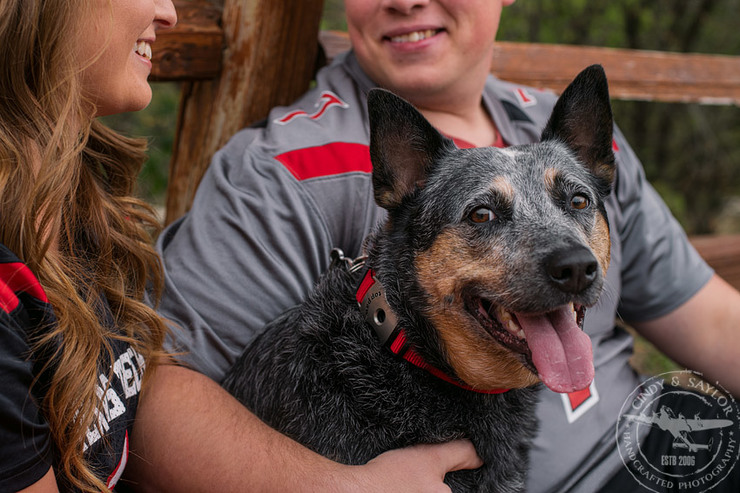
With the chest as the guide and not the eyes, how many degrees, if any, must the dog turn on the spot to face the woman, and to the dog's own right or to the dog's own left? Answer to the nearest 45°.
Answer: approximately 90° to the dog's own right

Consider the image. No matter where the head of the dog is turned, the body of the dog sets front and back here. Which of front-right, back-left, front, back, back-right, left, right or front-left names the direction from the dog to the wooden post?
back

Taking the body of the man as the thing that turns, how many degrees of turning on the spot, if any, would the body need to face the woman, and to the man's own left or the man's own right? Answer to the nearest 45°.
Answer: approximately 45° to the man's own right

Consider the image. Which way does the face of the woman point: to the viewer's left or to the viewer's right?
to the viewer's right

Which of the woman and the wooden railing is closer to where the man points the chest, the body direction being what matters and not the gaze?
the woman

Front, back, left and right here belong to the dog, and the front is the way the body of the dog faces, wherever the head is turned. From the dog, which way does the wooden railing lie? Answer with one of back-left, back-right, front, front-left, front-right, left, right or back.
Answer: back

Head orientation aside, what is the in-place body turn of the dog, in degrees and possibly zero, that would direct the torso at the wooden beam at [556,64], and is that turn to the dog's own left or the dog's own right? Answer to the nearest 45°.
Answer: approximately 135° to the dog's own left

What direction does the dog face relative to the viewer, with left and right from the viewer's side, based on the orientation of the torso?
facing the viewer and to the right of the viewer

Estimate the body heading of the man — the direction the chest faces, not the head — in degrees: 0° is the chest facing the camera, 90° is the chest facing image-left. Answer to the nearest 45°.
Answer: approximately 0°

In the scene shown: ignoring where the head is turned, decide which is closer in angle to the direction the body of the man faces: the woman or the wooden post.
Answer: the woman
